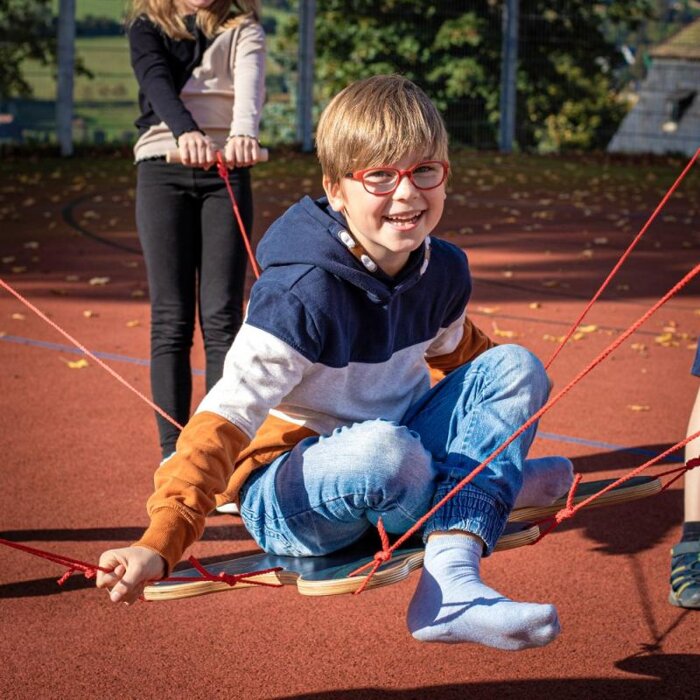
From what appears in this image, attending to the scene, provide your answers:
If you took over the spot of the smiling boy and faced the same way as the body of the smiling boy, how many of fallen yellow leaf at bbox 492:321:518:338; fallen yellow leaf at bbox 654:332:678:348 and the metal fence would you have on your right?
0

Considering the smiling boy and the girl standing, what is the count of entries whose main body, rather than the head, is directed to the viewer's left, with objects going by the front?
0

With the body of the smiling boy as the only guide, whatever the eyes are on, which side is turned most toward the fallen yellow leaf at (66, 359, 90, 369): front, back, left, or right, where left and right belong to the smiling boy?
back

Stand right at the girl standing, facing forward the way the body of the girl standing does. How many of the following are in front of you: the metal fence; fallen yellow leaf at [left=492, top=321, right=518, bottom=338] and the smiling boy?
1

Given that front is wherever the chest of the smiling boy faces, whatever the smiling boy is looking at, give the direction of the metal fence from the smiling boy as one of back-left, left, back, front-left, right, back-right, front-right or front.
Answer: back-left

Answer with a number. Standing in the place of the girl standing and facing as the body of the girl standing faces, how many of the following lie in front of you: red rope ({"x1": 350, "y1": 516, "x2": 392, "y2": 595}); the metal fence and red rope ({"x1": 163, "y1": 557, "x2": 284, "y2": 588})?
2

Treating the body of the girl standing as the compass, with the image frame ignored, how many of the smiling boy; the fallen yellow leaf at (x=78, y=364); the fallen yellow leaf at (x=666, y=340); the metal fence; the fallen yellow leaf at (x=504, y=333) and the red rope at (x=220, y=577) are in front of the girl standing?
2

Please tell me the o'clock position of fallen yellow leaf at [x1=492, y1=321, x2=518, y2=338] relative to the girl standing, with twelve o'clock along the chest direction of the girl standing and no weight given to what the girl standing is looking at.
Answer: The fallen yellow leaf is roughly at 7 o'clock from the girl standing.

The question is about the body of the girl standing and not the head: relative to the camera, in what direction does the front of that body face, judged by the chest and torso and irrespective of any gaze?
toward the camera

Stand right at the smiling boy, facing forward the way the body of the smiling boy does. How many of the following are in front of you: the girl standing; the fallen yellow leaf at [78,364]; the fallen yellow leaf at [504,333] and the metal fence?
0

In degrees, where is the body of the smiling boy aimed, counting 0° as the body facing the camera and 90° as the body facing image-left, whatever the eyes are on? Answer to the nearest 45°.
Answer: approximately 315°
